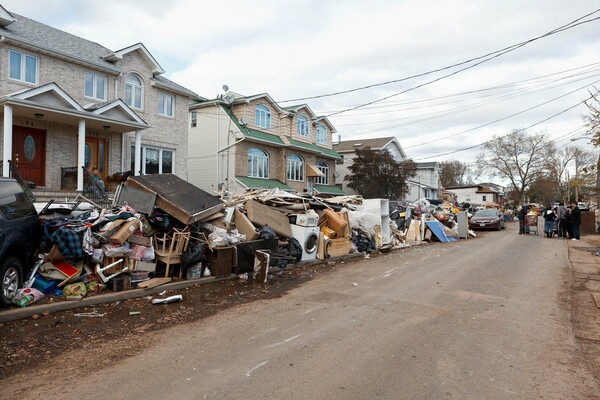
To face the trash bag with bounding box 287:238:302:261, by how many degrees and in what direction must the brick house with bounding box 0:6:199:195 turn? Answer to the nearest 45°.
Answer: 0° — it already faces it

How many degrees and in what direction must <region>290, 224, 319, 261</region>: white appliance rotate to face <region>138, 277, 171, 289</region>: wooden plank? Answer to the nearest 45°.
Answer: approximately 90° to its right

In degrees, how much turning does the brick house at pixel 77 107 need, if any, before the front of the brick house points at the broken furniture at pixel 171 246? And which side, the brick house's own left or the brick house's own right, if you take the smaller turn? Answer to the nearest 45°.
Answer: approximately 45° to the brick house's own right

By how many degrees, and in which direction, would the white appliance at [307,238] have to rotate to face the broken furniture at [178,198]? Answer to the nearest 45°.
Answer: approximately 90° to its right

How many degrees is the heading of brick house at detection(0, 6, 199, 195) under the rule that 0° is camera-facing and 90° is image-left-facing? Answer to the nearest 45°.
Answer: approximately 315°

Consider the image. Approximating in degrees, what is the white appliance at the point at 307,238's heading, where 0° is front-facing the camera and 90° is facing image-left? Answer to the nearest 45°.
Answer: approximately 315°

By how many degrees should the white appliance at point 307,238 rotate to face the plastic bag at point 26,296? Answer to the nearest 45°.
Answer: approximately 90° to its right

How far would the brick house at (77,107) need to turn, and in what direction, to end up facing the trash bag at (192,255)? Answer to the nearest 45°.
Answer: approximately 45° to its right

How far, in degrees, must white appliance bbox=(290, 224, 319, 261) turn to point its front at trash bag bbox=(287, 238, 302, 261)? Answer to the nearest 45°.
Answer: approximately 90° to its right

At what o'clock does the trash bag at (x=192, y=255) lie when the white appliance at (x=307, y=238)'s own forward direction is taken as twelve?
The trash bag is roughly at 3 o'clock from the white appliance.

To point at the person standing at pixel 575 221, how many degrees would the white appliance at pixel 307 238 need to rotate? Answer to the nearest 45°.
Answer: approximately 90° to its left
